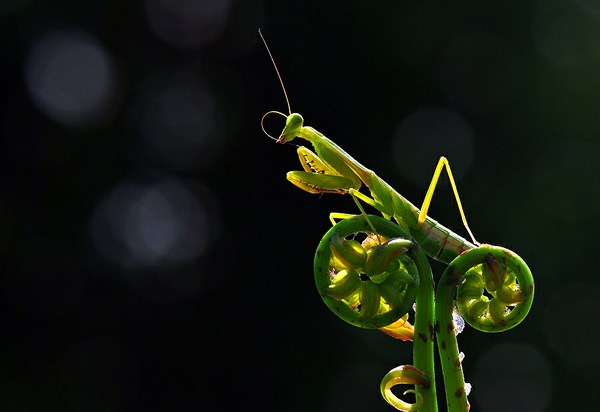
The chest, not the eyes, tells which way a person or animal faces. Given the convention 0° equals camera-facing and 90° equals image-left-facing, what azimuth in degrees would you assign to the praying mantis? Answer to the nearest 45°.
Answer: approximately 90°
